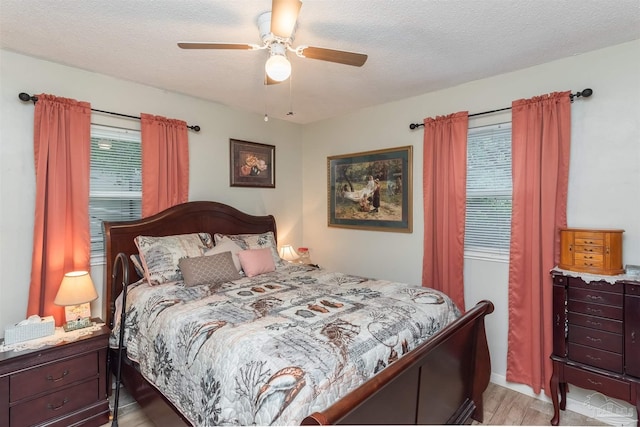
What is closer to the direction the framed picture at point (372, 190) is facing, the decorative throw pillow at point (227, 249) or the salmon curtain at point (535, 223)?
the decorative throw pillow

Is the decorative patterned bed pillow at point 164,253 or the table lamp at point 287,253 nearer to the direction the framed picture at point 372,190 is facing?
the decorative patterned bed pillow

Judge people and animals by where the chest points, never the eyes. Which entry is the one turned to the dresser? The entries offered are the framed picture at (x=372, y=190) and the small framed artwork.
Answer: the small framed artwork

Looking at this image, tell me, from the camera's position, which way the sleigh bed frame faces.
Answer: facing the viewer and to the right of the viewer

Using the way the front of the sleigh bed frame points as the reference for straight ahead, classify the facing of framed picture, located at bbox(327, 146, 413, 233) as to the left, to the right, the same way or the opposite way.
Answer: to the right

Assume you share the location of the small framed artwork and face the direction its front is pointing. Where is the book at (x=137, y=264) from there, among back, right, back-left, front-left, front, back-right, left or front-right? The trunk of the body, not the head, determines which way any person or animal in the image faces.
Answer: right

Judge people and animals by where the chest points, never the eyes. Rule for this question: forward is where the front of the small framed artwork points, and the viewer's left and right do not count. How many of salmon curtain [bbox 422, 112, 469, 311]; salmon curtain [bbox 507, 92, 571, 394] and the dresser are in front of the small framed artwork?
3

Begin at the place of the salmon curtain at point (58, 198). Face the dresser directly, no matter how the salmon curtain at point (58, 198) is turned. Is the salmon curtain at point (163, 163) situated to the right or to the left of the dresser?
left

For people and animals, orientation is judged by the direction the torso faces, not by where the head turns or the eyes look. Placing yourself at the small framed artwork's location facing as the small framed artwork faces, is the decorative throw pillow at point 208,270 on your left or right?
on your right

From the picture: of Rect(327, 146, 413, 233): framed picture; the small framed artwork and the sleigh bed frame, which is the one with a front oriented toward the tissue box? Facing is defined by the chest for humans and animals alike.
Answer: the framed picture

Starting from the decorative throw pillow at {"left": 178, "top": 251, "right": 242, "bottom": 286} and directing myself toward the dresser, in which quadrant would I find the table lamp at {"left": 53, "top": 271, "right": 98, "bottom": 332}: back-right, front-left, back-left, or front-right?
back-right

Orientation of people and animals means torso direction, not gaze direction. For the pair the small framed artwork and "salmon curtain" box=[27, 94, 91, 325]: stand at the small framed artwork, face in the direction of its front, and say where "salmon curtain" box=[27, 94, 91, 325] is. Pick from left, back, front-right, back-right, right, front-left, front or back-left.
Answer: right

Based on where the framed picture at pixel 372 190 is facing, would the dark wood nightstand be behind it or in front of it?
in front

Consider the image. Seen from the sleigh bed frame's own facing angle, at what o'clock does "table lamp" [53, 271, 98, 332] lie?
The table lamp is roughly at 5 o'clock from the sleigh bed frame.

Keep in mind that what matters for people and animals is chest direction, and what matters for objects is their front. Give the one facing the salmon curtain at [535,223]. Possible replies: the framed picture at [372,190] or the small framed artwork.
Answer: the small framed artwork

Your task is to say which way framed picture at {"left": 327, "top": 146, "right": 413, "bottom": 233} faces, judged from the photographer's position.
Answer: facing the viewer and to the left of the viewer
